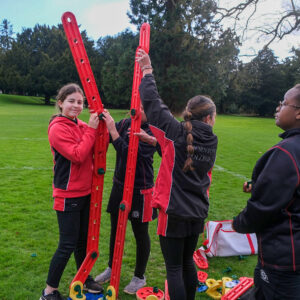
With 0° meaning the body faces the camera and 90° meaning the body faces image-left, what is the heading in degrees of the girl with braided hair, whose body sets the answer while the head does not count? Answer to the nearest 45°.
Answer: approximately 135°

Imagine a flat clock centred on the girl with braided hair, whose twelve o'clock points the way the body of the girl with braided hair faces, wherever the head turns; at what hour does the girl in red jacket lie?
The girl in red jacket is roughly at 11 o'clock from the girl with braided hair.

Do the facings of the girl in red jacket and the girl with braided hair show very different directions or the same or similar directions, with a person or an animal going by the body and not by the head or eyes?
very different directions

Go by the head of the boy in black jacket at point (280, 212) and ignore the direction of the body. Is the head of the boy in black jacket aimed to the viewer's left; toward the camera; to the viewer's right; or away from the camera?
to the viewer's left

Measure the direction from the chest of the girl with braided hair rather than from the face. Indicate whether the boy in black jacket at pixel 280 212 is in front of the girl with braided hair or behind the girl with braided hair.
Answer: behind

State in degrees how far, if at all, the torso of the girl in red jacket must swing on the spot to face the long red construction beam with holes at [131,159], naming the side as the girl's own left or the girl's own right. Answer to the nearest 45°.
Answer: approximately 45° to the girl's own left

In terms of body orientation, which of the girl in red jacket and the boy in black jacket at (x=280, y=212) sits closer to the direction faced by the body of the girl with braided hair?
the girl in red jacket
